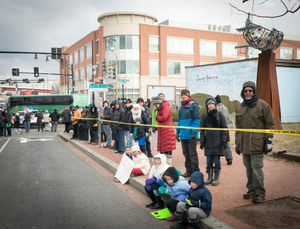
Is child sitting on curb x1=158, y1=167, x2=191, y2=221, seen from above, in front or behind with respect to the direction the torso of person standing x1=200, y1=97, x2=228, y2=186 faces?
in front

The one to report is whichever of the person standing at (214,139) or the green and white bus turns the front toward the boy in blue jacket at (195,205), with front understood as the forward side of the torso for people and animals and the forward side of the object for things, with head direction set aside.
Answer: the person standing

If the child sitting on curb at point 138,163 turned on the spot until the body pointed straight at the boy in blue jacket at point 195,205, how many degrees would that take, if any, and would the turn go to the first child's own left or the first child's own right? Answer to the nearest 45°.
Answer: approximately 45° to the first child's own left

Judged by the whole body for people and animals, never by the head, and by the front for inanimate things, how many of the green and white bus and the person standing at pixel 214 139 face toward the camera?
1

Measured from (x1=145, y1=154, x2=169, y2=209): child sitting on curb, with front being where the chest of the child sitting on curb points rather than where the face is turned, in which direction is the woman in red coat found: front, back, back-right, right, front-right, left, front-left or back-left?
back-right

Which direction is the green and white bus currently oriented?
to the viewer's left

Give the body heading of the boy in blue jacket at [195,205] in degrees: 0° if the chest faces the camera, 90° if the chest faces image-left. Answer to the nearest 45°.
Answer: approximately 45°

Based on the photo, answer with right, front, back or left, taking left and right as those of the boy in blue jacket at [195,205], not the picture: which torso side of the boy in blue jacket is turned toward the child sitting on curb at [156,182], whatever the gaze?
right

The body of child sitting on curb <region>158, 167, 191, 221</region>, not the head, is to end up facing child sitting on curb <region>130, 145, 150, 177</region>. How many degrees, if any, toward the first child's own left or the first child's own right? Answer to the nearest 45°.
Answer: approximately 135° to the first child's own right

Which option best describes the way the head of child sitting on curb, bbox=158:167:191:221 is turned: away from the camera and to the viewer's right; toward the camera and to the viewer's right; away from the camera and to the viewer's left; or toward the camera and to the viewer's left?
toward the camera and to the viewer's left
